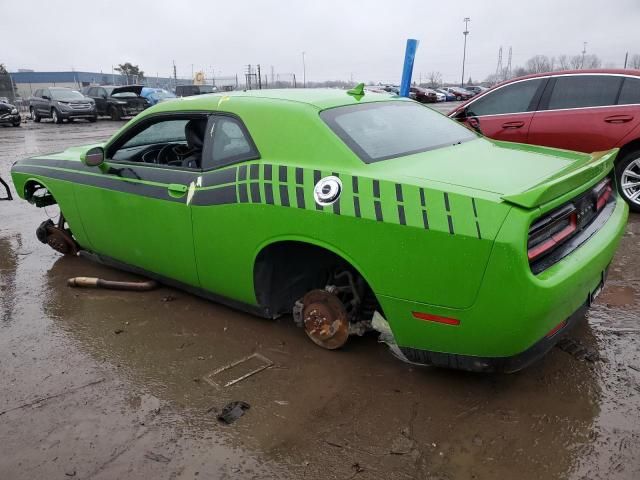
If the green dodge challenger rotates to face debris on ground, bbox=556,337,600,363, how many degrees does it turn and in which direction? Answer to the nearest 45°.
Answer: approximately 135° to its right

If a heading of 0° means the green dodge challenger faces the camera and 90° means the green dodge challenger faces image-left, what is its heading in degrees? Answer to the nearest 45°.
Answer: approximately 135°

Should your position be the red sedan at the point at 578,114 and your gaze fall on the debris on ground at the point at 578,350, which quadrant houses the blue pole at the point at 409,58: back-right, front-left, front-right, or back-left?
back-right

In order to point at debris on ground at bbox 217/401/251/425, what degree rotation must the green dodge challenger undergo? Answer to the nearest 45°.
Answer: approximately 90° to its left

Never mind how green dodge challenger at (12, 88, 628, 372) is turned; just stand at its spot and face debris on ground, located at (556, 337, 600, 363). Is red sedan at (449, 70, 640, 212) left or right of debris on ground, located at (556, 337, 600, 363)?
left

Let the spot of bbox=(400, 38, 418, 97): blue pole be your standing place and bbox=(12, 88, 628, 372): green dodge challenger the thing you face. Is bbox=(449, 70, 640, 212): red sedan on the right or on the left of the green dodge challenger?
left

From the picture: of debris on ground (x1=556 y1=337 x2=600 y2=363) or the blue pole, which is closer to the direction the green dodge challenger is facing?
the blue pole

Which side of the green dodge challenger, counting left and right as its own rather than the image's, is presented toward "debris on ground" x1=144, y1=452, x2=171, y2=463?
left

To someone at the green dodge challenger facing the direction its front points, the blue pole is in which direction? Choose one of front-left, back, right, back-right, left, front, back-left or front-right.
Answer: front-right

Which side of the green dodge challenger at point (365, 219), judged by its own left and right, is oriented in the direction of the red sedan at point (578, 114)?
right
